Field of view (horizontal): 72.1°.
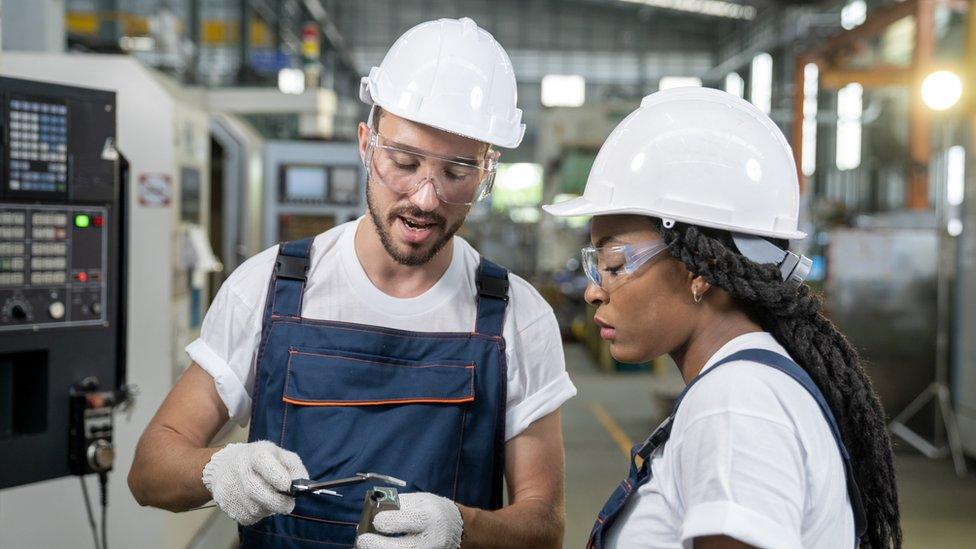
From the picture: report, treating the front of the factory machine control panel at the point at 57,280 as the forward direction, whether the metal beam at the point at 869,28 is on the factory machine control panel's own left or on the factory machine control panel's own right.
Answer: on the factory machine control panel's own left

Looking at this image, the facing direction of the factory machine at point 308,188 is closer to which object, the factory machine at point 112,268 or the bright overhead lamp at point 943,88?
the factory machine

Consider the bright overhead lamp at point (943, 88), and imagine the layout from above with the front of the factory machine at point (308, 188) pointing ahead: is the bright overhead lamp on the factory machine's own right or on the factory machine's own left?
on the factory machine's own left

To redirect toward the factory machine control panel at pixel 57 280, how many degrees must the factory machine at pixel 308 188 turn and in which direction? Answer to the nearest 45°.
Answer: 0° — it already faces it

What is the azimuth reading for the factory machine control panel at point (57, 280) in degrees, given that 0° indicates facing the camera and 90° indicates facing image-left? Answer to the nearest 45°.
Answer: approximately 315°

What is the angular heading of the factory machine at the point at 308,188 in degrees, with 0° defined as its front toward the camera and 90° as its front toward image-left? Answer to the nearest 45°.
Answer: approximately 0°

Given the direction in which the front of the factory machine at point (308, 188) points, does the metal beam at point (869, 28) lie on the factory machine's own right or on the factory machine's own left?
on the factory machine's own left

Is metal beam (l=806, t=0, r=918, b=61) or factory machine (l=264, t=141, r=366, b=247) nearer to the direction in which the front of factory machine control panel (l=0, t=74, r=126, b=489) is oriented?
the metal beam

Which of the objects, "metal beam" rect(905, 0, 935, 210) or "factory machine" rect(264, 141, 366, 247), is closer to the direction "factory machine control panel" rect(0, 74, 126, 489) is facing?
the metal beam
